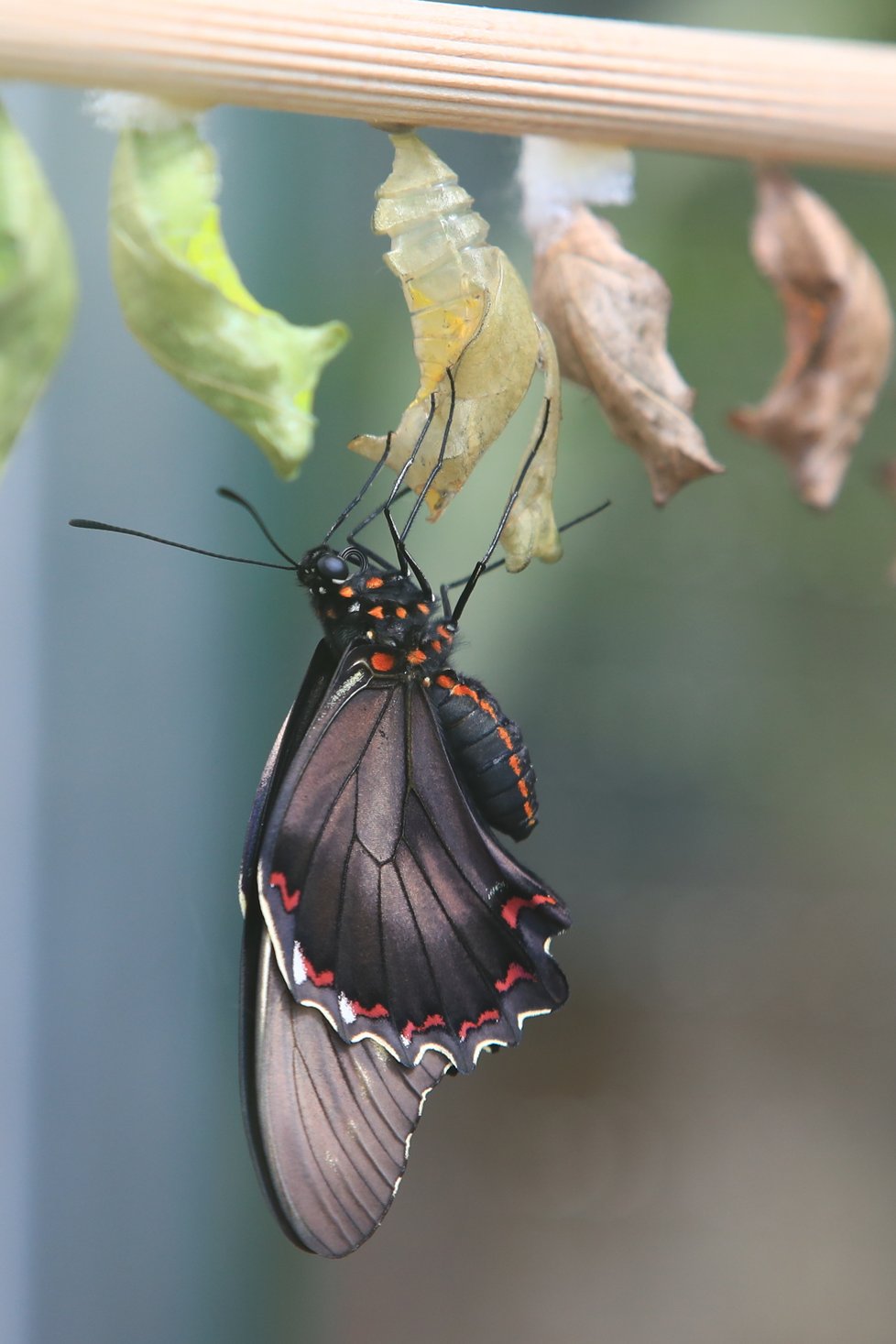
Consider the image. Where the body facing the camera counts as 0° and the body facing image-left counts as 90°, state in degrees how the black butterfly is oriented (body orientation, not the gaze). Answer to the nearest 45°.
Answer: approximately 90°
